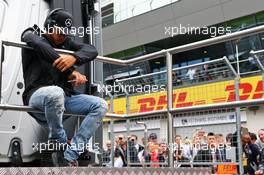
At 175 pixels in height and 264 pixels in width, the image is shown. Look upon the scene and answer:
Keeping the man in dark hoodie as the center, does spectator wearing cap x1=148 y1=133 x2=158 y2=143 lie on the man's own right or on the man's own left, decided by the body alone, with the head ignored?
on the man's own left

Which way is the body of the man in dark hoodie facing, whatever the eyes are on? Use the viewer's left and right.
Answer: facing the viewer and to the right of the viewer

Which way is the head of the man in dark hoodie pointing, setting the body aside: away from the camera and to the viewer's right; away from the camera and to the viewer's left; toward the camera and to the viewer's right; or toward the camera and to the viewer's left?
toward the camera and to the viewer's right

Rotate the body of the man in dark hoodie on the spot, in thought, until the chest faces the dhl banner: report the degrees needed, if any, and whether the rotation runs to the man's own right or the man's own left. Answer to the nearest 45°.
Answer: approximately 90° to the man's own left
